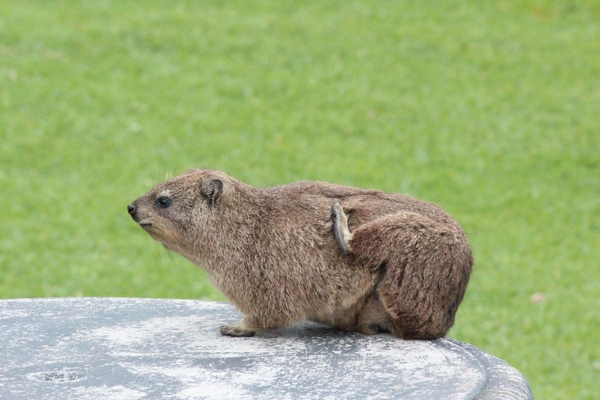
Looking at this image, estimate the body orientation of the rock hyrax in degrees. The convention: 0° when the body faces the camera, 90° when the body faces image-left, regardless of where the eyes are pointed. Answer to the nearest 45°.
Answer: approximately 90°
